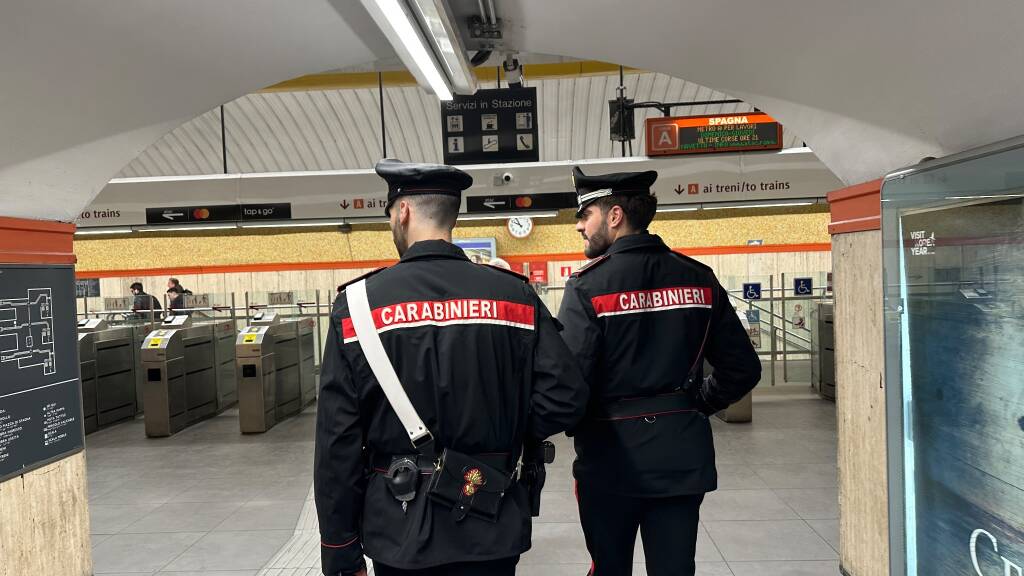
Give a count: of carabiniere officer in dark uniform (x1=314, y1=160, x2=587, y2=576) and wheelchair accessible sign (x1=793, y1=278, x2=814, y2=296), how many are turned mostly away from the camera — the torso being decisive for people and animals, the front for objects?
1

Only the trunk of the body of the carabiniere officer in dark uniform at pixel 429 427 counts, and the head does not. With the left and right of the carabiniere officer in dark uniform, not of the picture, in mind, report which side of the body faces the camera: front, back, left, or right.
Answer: back

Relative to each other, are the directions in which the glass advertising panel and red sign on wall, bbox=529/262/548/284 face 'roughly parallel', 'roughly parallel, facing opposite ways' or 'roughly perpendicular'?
roughly perpendicular

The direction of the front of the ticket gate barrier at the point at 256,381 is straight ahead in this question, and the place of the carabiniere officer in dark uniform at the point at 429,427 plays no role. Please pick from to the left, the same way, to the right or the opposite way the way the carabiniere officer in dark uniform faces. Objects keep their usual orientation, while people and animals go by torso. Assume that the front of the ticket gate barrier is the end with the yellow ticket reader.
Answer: the opposite way

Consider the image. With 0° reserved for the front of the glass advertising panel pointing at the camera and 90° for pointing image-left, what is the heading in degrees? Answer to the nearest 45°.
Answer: approximately 45°

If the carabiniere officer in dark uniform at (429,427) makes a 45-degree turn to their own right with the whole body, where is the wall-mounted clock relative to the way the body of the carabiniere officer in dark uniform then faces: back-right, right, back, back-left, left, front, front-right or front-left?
front-left

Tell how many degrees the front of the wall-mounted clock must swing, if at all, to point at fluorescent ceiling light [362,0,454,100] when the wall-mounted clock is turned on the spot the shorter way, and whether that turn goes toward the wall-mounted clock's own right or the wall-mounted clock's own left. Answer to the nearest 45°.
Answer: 0° — it already faces it

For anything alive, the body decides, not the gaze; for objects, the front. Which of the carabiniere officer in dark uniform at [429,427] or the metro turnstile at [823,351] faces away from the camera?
the carabiniere officer in dark uniform
